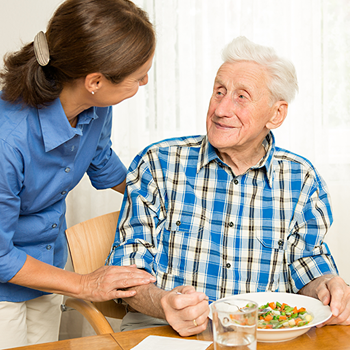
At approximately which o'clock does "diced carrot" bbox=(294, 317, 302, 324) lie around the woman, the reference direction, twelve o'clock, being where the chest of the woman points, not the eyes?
The diced carrot is roughly at 12 o'clock from the woman.

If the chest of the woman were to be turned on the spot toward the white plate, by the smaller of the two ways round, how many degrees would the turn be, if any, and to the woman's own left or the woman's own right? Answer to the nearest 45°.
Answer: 0° — they already face it

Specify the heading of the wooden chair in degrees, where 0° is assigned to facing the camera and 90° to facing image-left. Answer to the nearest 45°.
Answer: approximately 315°

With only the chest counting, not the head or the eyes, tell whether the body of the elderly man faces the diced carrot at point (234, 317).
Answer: yes

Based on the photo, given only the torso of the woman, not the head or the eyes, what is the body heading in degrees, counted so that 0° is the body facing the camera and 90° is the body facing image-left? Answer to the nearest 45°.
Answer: approximately 315°
